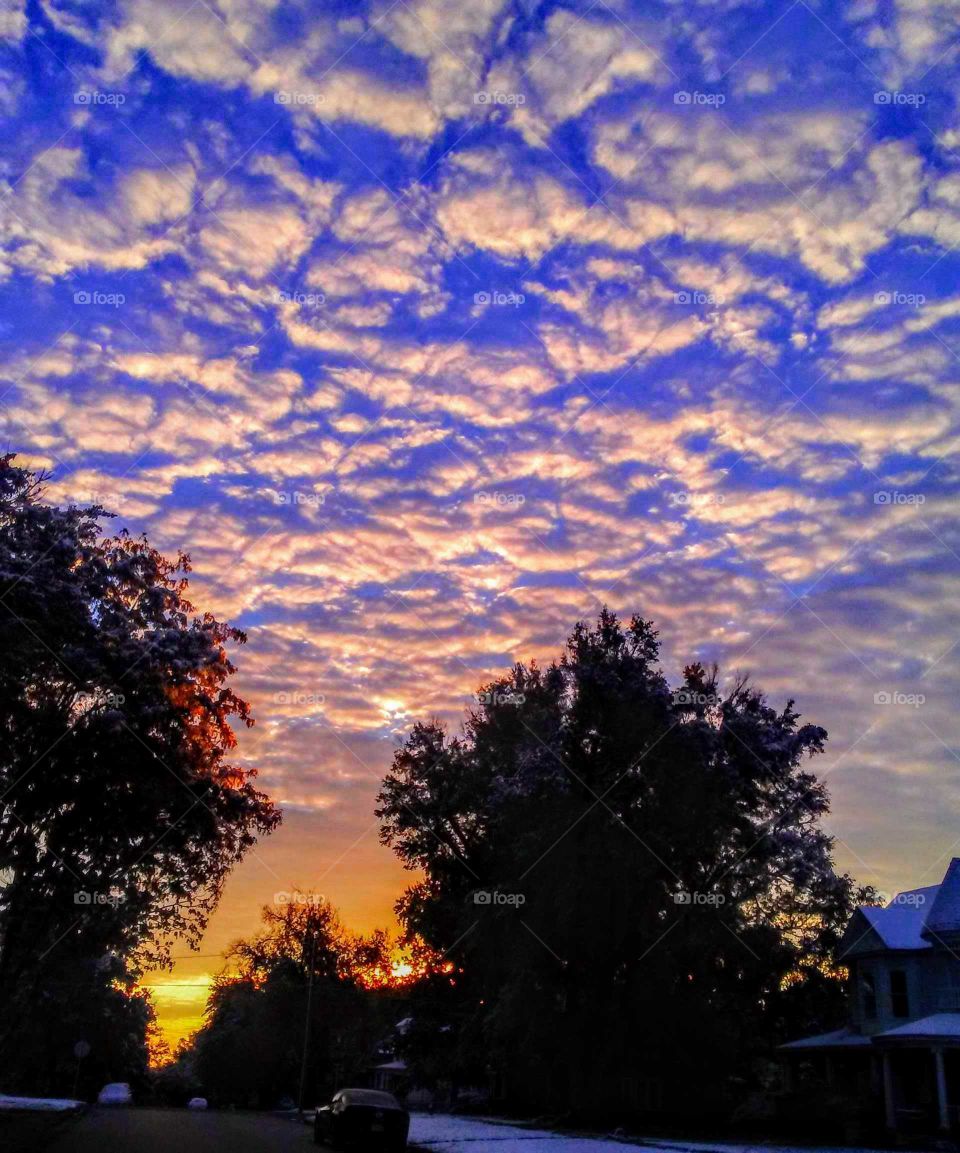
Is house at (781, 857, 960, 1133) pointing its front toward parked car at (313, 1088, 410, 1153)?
yes

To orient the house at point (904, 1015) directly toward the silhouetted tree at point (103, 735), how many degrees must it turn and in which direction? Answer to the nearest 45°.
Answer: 0° — it already faces it

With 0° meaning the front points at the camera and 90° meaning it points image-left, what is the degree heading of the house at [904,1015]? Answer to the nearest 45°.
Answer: approximately 45°
